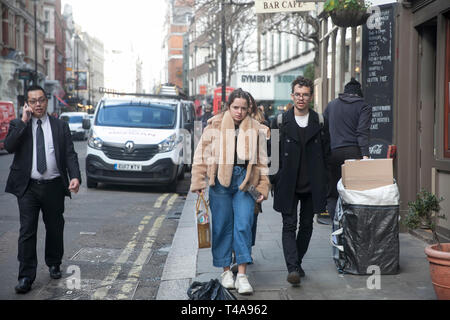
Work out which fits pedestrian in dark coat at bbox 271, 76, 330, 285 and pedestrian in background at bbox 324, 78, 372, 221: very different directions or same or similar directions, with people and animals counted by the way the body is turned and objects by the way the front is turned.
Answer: very different directions

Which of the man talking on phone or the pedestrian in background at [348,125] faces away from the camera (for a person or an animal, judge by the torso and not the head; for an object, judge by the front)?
the pedestrian in background

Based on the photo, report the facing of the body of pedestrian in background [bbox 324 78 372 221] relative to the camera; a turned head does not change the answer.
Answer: away from the camera

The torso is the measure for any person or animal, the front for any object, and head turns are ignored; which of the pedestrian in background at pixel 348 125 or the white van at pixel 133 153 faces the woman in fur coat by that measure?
the white van

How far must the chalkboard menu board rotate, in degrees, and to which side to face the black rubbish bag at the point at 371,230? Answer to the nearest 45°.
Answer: approximately 45° to its left

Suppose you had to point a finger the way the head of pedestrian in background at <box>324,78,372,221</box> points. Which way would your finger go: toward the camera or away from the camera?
away from the camera

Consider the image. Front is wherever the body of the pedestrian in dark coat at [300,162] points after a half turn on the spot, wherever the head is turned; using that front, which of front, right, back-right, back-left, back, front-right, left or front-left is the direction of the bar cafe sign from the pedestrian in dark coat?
front

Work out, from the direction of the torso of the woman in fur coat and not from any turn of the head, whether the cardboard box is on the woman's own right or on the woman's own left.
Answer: on the woman's own left

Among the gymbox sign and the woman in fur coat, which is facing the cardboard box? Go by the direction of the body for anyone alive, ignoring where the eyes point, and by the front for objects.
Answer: the gymbox sign

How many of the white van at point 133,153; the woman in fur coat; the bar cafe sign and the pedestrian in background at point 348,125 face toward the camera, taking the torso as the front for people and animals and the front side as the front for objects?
3
